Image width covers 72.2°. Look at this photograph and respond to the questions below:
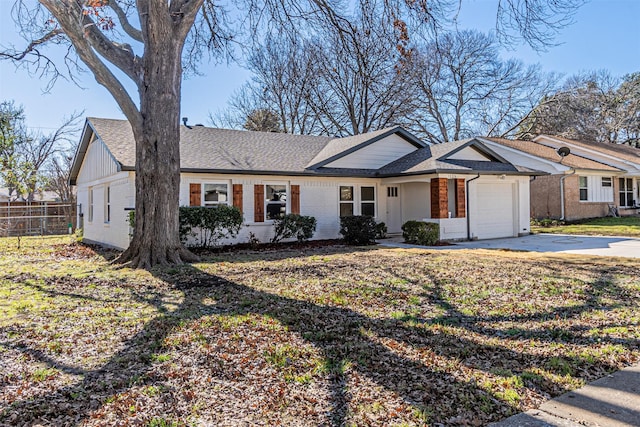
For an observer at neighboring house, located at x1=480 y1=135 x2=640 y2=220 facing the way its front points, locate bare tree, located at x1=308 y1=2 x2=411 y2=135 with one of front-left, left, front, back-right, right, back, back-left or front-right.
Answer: back-right

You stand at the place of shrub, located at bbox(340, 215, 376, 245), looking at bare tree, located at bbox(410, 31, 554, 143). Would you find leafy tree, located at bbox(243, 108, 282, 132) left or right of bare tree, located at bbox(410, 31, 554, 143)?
left

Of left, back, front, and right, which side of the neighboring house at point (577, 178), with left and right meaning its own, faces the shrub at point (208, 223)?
right

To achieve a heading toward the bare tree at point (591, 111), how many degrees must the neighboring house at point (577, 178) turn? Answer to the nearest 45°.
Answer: approximately 135° to its left

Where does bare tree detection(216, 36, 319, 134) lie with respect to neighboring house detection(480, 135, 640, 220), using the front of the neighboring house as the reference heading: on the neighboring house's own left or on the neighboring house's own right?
on the neighboring house's own right

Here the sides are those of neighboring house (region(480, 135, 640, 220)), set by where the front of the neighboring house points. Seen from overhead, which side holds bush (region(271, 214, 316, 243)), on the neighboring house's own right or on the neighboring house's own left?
on the neighboring house's own right

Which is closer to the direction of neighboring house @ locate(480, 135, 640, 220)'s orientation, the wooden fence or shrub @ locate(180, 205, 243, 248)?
the shrub

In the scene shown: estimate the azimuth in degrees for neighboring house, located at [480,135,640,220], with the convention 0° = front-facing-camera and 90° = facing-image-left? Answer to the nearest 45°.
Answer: approximately 315°

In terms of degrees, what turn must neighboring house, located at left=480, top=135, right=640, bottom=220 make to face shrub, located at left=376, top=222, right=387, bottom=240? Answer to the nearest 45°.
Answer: approximately 90° to its right

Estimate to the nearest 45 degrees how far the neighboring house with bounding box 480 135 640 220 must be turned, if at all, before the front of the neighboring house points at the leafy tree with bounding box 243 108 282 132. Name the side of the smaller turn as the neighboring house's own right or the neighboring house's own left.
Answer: approximately 135° to the neighboring house's own right

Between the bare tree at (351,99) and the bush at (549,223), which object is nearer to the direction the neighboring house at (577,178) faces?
the bush

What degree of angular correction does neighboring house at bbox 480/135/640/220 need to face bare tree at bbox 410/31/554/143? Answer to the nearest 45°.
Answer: approximately 180°

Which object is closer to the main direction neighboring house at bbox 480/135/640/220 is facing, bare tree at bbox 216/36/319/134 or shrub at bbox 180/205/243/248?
the shrub

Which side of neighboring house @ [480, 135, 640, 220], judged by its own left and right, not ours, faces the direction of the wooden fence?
right

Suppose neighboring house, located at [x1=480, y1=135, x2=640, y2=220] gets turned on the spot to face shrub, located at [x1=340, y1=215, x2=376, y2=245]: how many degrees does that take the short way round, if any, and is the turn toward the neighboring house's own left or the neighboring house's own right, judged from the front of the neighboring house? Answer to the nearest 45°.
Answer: approximately 90° to the neighboring house's own right

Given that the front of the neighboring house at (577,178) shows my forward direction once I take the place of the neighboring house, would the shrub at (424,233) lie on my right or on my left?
on my right

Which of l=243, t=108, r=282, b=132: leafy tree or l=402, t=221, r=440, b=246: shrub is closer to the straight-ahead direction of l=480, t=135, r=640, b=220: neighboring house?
the shrub
